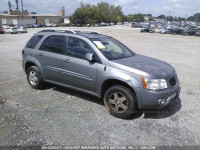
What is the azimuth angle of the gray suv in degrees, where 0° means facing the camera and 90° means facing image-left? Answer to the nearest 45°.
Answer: approximately 315°
